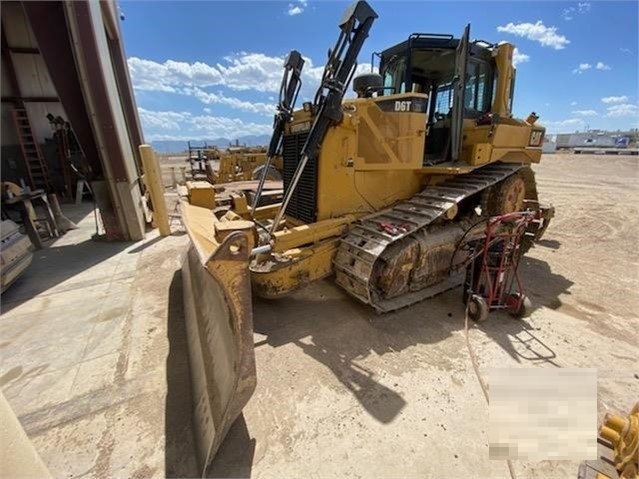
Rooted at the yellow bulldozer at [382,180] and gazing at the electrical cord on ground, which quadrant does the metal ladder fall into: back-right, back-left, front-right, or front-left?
back-right

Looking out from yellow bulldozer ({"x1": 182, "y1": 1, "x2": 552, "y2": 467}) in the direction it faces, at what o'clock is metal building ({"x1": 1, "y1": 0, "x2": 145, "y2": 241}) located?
The metal building is roughly at 2 o'clock from the yellow bulldozer.

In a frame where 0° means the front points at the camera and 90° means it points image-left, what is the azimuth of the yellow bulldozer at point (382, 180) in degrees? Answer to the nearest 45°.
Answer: approximately 45°

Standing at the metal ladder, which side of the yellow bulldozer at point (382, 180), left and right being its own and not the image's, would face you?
right

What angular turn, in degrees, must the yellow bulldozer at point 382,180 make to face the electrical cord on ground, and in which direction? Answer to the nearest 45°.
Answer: approximately 90° to its left
